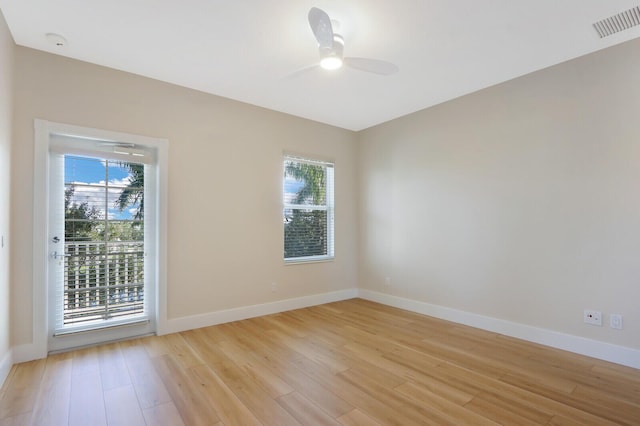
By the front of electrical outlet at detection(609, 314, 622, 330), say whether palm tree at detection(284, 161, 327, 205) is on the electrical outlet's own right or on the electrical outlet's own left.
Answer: on the electrical outlet's own right

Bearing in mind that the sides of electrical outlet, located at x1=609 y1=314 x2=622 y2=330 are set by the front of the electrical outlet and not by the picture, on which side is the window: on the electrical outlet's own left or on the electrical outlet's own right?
on the electrical outlet's own right

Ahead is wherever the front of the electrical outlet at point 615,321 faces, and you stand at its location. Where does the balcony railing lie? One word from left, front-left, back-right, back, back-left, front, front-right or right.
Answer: front-right

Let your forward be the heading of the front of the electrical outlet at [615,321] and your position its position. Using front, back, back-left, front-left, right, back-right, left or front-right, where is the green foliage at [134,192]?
front-right

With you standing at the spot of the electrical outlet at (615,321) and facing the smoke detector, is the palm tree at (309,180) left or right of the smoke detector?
right

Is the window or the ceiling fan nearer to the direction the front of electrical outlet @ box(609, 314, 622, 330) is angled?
the ceiling fan

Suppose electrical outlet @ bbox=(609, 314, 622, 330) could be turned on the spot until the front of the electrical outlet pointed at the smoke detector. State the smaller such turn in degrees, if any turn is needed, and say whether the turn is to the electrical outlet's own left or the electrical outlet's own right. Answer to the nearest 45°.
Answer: approximately 45° to the electrical outlet's own right

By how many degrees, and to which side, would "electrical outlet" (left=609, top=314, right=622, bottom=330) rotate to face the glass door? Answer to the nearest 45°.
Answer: approximately 45° to its right
